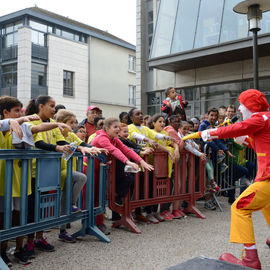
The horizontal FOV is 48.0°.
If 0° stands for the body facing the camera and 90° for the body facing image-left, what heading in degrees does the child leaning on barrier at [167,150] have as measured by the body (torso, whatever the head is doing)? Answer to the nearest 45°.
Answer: approximately 315°

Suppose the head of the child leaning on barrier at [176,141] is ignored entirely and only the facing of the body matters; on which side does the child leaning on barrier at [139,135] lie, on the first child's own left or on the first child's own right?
on the first child's own right

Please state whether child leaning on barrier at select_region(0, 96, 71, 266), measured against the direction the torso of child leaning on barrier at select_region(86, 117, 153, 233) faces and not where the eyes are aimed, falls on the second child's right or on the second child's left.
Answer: on the second child's right

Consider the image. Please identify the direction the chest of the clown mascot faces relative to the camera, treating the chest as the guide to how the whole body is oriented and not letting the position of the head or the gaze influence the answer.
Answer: to the viewer's left

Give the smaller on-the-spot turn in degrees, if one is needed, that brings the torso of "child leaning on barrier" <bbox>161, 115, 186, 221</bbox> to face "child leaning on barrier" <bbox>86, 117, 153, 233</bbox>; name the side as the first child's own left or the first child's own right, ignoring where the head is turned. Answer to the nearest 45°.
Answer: approximately 90° to the first child's own right

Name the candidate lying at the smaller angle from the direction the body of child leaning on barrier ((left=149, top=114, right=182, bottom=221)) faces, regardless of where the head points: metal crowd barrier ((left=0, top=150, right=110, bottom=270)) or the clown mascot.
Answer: the clown mascot

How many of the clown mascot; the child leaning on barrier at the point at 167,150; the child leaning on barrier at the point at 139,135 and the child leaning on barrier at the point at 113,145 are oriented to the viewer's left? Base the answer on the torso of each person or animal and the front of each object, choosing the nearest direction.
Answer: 1

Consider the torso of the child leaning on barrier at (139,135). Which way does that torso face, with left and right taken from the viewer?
facing the viewer and to the right of the viewer

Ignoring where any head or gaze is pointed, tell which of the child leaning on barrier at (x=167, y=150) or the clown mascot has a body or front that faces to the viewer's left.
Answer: the clown mascot

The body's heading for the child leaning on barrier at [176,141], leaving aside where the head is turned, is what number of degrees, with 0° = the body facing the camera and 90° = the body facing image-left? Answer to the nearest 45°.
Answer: approximately 315°

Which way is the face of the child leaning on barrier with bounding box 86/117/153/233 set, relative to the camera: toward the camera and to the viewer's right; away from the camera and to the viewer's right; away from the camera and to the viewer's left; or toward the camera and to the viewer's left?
toward the camera and to the viewer's right
